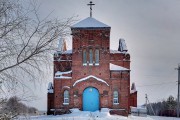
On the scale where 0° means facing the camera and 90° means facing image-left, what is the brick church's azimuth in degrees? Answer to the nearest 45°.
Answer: approximately 0°
